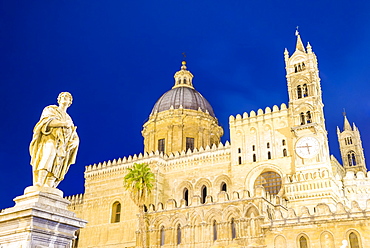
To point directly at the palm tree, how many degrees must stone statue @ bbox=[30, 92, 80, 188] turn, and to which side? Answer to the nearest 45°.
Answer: approximately 135° to its left

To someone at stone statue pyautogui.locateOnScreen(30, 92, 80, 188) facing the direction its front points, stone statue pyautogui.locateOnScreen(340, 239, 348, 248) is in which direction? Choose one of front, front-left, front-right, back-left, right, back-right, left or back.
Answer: left

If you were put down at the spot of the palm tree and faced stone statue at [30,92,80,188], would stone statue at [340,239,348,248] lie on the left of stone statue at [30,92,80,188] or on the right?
left

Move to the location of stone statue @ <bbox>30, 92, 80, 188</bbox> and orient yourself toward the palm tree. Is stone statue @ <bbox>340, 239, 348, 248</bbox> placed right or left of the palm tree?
right

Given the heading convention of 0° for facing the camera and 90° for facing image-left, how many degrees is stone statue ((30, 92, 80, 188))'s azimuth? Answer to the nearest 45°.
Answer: approximately 315°

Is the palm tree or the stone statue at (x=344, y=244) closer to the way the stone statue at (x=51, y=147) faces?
the stone statue
